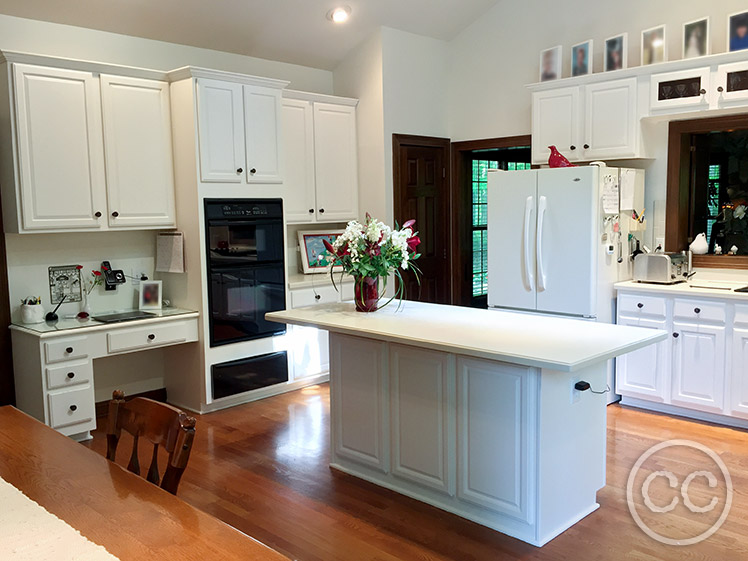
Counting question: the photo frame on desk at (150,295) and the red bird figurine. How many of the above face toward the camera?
1

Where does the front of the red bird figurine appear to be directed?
to the viewer's left

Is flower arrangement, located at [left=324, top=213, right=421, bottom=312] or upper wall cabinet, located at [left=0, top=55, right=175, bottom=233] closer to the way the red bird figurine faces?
the upper wall cabinet

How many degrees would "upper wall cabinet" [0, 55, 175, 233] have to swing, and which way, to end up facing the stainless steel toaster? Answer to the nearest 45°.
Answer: approximately 45° to its left

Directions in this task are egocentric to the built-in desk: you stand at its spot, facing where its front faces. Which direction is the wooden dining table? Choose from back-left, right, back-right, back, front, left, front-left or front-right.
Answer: front-right

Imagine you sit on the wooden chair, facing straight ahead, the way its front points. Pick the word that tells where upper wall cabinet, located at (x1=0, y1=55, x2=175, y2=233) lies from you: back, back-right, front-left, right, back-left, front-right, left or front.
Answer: back-right

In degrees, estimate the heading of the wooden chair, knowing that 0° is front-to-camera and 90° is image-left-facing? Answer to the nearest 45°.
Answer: approximately 45°

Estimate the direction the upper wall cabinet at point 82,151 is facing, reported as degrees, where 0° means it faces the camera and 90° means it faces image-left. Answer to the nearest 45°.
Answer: approximately 315°

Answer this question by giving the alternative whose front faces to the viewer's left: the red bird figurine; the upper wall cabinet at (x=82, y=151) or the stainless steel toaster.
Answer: the red bird figurine

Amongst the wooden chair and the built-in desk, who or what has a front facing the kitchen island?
the built-in desk

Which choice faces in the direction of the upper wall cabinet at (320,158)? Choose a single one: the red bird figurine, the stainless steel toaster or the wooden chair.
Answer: the red bird figurine

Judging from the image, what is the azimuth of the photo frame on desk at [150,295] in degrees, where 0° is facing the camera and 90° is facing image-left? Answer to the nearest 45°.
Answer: approximately 0°

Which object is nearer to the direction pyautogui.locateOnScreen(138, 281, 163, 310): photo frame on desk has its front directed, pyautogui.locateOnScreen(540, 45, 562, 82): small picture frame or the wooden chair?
the wooden chair
